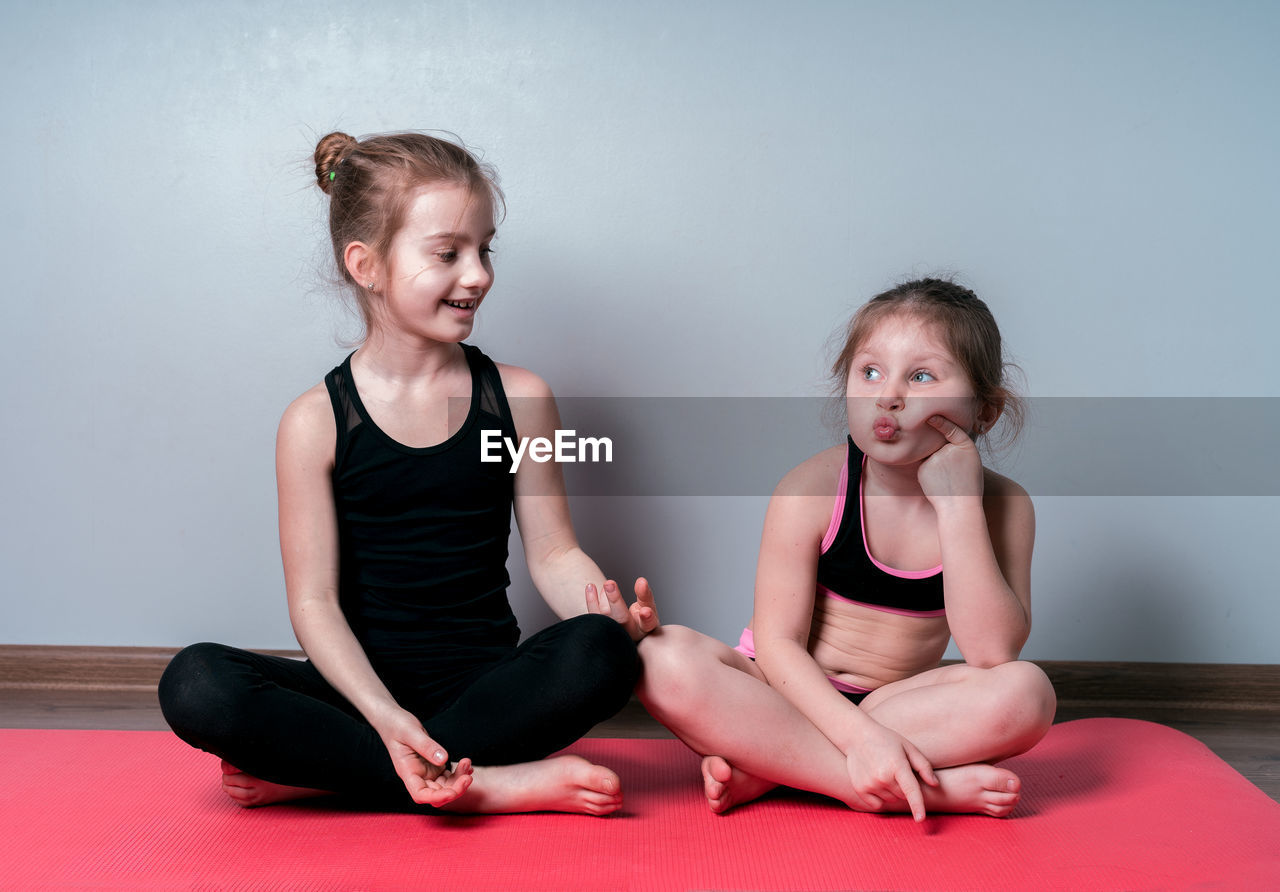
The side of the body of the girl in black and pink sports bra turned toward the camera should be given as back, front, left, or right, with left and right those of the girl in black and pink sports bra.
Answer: front

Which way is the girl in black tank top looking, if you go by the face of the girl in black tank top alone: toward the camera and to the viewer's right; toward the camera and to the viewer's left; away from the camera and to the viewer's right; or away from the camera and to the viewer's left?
toward the camera and to the viewer's right
